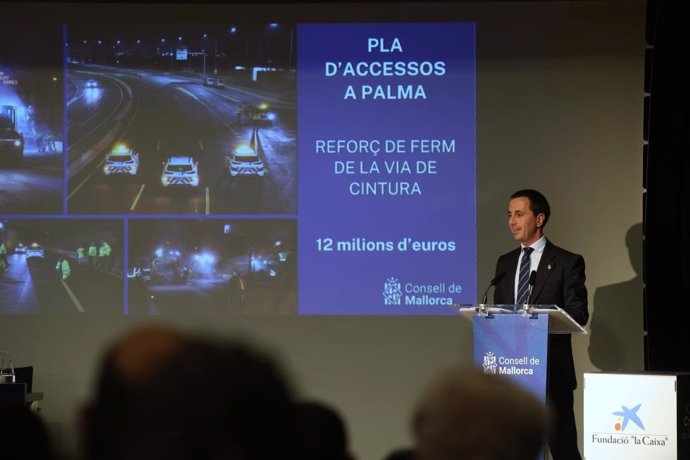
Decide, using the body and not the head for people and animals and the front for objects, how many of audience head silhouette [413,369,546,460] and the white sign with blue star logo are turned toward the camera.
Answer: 1

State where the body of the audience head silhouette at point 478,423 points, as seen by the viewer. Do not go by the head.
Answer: away from the camera

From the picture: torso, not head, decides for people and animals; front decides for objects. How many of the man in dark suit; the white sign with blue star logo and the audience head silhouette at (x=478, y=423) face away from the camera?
1

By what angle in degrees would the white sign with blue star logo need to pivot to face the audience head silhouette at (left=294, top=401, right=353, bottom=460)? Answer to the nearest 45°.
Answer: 0° — it already faces them

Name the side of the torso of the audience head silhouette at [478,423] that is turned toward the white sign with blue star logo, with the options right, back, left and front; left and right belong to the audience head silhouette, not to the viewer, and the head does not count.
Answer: front

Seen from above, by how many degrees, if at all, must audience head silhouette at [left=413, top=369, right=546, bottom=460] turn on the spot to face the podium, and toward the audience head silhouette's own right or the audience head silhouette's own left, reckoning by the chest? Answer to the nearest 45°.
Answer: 0° — they already face it

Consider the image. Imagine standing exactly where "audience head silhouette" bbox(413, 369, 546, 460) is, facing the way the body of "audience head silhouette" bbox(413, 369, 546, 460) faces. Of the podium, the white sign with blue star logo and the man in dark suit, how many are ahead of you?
3

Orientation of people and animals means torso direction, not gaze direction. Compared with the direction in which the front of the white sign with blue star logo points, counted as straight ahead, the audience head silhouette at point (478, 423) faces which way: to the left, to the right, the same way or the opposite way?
the opposite way

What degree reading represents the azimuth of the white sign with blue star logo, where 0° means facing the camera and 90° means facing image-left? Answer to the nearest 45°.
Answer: approximately 0°

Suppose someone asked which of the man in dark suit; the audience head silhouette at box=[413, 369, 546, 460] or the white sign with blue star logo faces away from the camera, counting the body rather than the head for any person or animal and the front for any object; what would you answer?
the audience head silhouette

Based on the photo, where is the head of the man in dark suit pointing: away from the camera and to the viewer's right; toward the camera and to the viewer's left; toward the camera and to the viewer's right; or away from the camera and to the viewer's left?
toward the camera and to the viewer's left
